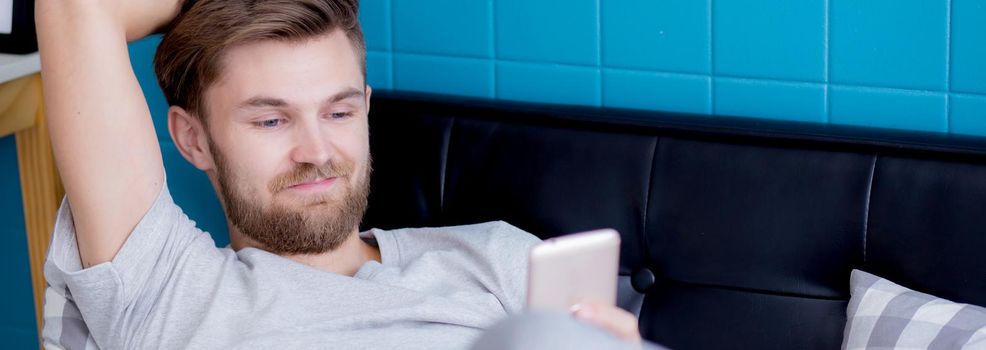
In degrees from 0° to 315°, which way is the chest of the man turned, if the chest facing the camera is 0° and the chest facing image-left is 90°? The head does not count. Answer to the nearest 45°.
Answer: approximately 315°

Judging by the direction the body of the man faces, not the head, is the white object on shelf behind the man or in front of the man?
behind

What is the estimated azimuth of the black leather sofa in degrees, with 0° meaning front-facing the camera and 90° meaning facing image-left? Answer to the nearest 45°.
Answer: approximately 0°
